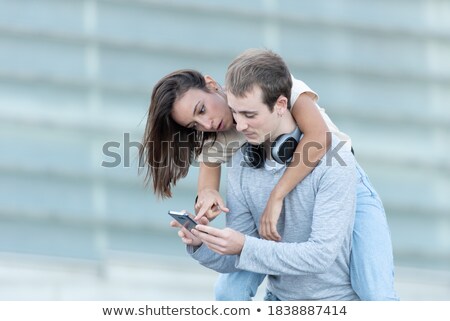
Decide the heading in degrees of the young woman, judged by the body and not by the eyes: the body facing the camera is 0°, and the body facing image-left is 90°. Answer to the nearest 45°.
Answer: approximately 45°

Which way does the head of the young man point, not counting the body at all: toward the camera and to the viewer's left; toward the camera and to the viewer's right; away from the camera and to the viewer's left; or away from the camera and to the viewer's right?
toward the camera and to the viewer's left
